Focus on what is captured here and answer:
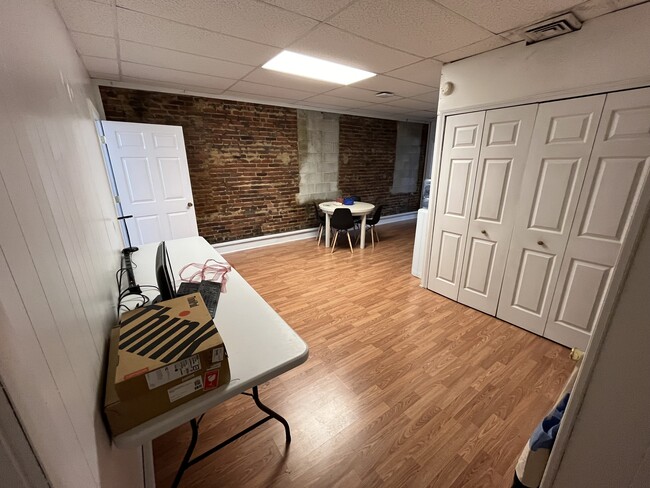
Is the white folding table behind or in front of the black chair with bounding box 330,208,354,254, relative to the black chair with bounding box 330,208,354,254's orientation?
behind

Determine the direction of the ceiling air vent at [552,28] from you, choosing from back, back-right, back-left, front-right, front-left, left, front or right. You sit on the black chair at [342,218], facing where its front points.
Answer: back-right

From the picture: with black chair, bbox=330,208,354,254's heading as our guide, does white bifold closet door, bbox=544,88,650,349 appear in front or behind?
behind

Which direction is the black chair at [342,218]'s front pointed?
away from the camera

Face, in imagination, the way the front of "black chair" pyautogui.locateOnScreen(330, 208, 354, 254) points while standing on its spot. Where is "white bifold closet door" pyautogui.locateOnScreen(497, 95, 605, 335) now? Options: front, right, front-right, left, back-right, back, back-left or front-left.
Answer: back-right

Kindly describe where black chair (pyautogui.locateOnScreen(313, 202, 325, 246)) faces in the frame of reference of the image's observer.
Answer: facing to the right of the viewer

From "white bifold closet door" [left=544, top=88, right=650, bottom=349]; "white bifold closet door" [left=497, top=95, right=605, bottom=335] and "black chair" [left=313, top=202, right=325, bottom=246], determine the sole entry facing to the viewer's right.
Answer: the black chair

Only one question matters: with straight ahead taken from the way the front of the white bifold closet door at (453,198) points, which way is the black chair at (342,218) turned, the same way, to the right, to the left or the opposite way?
to the right

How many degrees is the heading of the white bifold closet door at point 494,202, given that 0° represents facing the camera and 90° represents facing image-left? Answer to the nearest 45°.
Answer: approximately 45°

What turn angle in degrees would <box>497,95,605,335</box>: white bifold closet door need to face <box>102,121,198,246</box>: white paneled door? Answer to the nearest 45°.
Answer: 0° — it already faces it

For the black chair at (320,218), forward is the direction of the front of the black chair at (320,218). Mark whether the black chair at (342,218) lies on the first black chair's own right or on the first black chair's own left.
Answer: on the first black chair's own right
